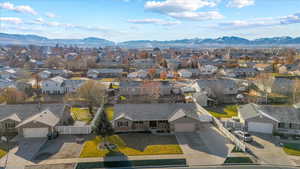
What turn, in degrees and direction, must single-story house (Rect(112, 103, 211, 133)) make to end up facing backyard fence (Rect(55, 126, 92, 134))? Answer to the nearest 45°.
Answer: approximately 90° to its right

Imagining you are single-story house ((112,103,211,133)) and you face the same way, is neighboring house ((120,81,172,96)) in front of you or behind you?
behind

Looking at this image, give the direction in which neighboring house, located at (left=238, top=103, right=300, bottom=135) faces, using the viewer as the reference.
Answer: facing the viewer

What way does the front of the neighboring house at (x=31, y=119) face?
toward the camera

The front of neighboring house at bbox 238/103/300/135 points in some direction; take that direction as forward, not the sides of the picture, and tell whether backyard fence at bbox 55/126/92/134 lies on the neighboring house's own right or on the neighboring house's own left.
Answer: on the neighboring house's own right

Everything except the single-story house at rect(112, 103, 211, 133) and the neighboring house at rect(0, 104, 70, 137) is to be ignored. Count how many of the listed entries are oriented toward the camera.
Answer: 2

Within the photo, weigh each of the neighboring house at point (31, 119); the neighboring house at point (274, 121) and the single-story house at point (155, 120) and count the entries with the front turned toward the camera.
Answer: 3

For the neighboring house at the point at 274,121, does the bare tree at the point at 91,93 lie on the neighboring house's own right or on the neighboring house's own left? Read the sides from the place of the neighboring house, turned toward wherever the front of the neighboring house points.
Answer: on the neighboring house's own right

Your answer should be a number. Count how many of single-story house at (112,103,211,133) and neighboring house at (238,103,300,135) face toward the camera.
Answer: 2
